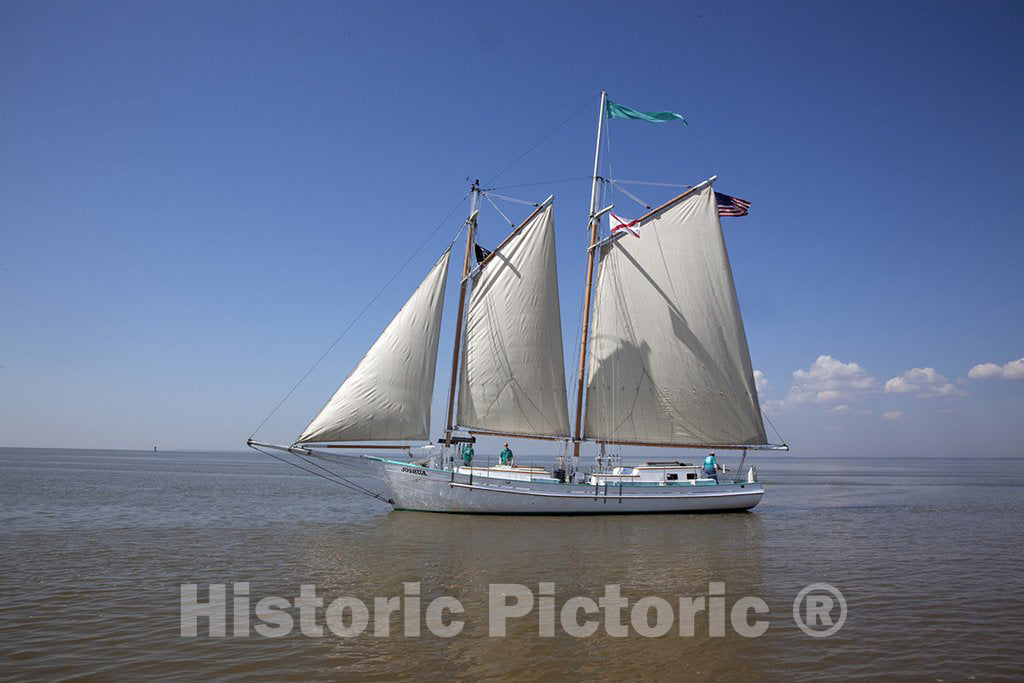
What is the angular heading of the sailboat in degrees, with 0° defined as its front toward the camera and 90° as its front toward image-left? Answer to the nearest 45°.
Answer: approximately 90°
